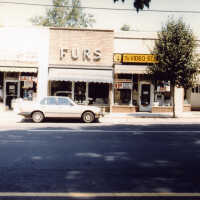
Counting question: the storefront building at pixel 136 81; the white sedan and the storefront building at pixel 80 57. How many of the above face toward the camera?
2

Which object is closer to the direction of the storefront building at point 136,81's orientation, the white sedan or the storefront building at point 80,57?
the white sedan

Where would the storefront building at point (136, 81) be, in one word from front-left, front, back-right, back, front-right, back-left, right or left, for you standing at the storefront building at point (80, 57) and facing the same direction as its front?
left

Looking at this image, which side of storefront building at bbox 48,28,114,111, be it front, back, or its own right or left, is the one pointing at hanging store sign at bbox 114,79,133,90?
left

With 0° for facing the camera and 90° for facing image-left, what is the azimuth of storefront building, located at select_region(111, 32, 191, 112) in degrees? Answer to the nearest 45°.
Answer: approximately 0°

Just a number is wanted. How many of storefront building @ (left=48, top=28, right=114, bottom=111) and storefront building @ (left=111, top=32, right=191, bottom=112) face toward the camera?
2

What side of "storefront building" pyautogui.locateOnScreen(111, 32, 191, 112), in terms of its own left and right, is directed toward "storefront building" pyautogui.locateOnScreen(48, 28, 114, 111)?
right

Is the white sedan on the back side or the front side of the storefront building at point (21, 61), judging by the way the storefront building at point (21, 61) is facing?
on the front side

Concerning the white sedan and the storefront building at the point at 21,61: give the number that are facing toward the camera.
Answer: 1

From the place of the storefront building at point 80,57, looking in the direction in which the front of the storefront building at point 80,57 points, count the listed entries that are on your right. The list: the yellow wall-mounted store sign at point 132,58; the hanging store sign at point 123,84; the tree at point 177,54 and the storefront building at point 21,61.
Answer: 1

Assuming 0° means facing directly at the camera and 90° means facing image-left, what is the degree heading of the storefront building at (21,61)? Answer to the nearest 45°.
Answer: approximately 0°
